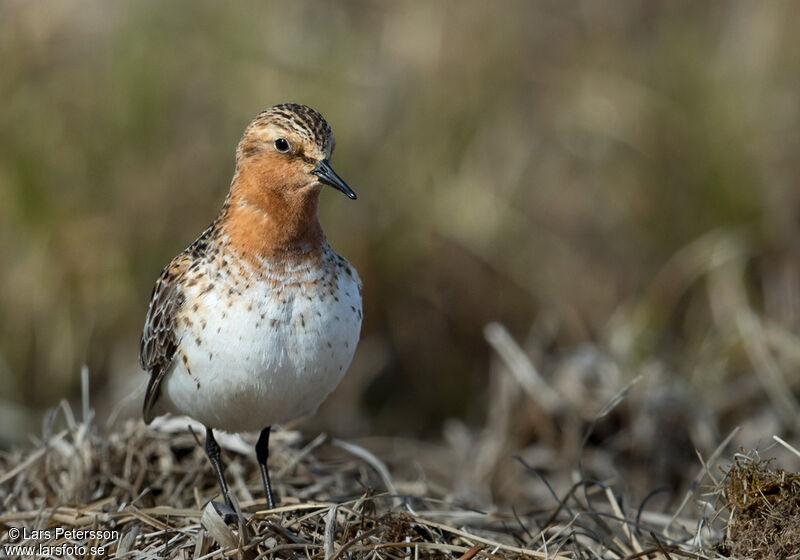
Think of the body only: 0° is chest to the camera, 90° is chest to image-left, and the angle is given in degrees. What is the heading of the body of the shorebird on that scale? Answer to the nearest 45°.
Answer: approximately 315°
